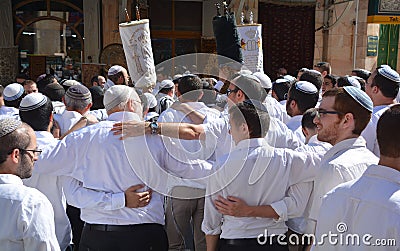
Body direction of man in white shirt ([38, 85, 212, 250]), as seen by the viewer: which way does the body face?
away from the camera

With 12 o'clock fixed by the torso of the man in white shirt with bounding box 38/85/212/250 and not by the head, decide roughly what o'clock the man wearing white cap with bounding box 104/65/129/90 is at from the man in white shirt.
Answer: The man wearing white cap is roughly at 12 o'clock from the man in white shirt.

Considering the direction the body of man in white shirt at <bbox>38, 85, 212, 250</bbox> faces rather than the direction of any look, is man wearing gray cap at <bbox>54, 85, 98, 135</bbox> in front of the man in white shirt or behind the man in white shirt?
in front

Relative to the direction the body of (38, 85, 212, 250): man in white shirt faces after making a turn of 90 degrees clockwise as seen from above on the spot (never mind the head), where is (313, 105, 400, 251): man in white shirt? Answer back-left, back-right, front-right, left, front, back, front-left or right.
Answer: front-right

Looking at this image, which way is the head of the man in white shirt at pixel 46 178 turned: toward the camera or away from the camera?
away from the camera

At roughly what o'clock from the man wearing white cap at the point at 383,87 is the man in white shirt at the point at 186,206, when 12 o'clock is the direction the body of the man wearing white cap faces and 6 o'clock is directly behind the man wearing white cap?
The man in white shirt is roughly at 10 o'clock from the man wearing white cap.

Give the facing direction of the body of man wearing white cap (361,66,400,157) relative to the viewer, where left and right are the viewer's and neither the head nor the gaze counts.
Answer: facing away from the viewer and to the left of the viewer

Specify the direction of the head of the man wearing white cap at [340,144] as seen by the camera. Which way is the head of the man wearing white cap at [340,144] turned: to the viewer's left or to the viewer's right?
to the viewer's left

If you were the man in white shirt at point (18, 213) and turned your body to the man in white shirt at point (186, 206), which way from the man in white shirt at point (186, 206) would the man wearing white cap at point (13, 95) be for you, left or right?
left

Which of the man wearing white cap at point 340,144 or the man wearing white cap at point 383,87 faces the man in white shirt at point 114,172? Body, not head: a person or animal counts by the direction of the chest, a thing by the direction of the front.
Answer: the man wearing white cap at point 340,144

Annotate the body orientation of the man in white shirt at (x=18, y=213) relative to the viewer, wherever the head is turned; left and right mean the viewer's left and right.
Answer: facing away from the viewer and to the right of the viewer
